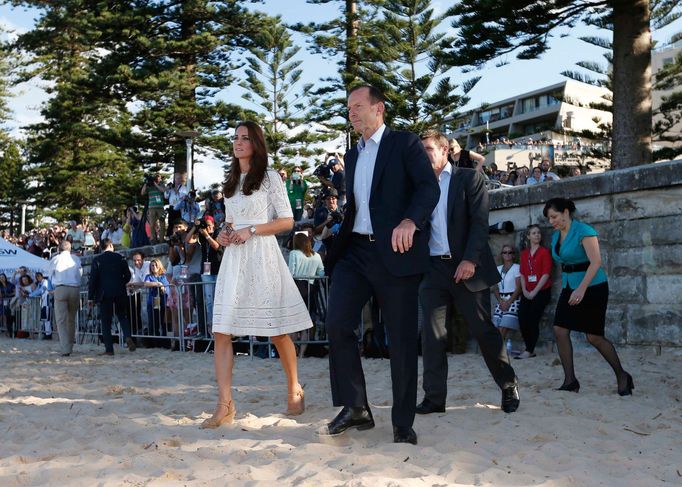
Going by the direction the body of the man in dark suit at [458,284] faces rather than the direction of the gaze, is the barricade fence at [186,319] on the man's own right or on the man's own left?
on the man's own right

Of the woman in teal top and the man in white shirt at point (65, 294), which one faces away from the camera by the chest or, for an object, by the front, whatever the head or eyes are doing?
the man in white shirt

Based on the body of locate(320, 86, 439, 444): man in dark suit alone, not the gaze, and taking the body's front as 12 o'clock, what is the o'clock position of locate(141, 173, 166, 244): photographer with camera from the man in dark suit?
The photographer with camera is roughly at 4 o'clock from the man in dark suit.

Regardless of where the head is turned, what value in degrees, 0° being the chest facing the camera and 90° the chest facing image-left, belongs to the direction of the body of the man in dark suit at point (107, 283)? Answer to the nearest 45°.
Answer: approximately 180°

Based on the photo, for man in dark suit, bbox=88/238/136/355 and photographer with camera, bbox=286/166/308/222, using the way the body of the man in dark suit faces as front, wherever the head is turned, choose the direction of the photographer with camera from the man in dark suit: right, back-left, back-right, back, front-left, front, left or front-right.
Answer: front-right

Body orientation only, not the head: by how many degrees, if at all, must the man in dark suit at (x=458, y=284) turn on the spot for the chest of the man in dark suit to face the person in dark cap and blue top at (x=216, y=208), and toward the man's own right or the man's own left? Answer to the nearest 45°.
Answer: approximately 90° to the man's own right

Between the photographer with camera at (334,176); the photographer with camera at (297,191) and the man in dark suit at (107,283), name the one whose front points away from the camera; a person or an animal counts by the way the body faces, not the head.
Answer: the man in dark suit

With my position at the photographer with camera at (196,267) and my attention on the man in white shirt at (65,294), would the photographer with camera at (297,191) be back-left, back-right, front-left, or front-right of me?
back-right

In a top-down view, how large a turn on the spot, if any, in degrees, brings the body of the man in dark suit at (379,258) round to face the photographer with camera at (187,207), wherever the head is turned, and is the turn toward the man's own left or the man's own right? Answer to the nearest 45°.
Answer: approximately 135° to the man's own right

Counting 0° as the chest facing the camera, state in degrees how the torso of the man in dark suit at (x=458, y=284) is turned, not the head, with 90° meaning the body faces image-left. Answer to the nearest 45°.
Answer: approximately 45°

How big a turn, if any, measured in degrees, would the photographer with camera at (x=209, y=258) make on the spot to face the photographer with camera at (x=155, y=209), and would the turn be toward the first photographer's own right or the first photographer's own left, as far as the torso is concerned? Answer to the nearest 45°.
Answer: approximately 135° to the first photographer's own right
